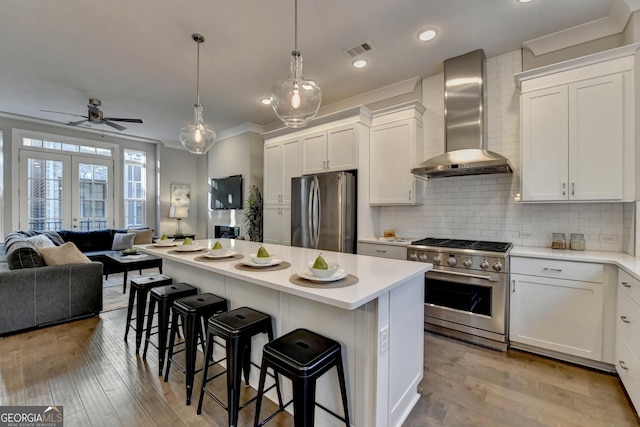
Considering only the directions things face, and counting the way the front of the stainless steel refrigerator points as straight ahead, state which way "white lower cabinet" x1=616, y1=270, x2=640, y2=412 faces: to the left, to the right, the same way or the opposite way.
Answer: to the right

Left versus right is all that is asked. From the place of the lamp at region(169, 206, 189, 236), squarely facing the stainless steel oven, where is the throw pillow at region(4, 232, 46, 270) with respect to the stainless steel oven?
right

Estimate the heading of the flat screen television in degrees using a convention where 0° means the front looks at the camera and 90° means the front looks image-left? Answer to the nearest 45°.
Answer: approximately 45°

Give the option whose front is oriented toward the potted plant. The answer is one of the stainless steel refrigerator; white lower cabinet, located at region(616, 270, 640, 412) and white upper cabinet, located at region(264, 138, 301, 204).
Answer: the white lower cabinet

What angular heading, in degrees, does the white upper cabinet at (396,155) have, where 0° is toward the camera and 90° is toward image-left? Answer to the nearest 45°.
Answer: approximately 45°

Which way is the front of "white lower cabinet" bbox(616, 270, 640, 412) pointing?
to the viewer's left

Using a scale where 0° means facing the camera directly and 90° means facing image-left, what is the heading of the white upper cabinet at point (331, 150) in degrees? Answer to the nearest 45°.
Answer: approximately 45°
